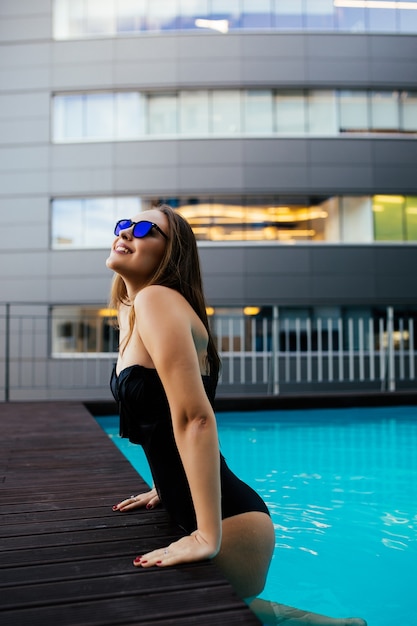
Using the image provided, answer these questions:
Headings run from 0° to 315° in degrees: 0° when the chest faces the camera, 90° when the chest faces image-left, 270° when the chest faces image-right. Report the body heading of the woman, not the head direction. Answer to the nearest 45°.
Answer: approximately 90°

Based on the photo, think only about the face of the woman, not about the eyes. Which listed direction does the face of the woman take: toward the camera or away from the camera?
toward the camera
